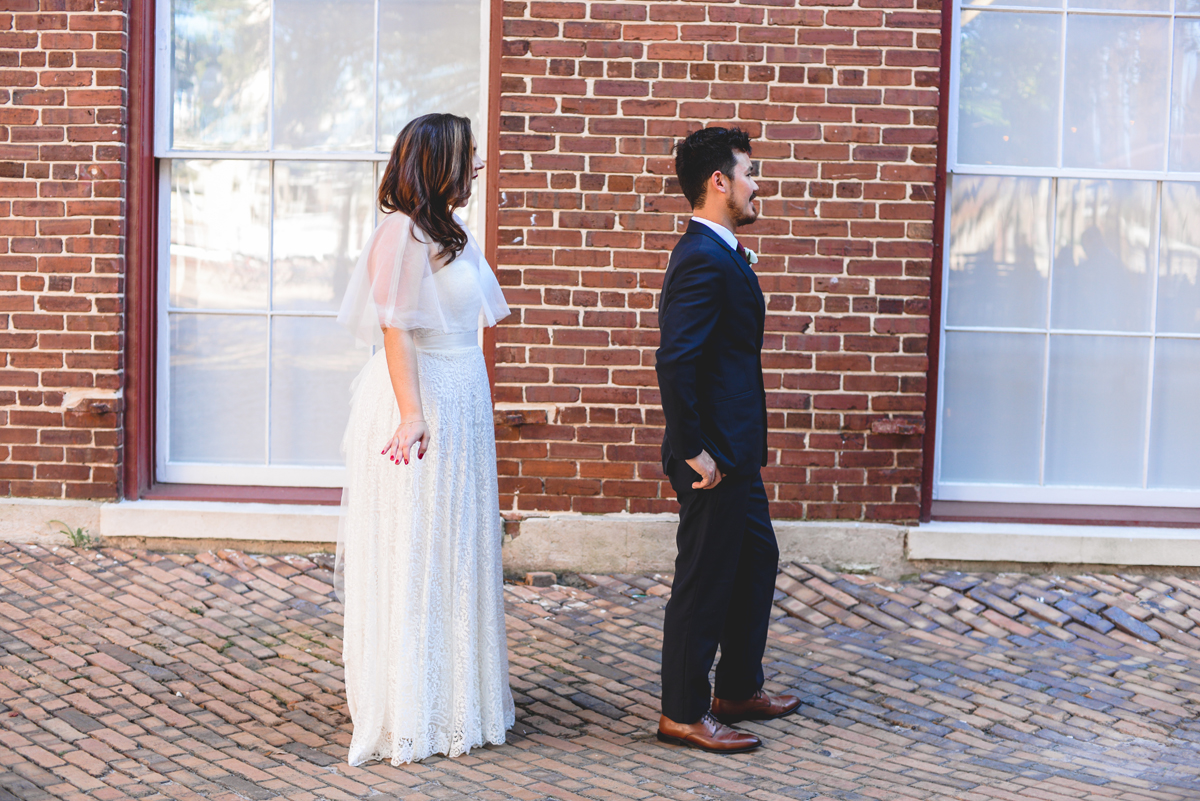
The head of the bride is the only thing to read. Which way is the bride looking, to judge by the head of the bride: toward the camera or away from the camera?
away from the camera

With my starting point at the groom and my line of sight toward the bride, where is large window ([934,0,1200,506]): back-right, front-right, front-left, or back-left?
back-right

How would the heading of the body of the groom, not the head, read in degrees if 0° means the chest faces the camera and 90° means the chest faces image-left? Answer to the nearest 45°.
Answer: approximately 270°

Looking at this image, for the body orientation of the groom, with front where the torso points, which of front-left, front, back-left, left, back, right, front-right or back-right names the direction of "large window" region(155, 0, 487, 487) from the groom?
back-left

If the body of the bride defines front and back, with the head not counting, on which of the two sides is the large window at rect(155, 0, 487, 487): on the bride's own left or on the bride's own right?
on the bride's own left

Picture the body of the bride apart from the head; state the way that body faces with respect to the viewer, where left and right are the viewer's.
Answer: facing to the right of the viewer

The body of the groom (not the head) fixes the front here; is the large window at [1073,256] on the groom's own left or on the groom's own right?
on the groom's own left

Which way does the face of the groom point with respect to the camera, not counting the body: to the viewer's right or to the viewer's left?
to the viewer's right
